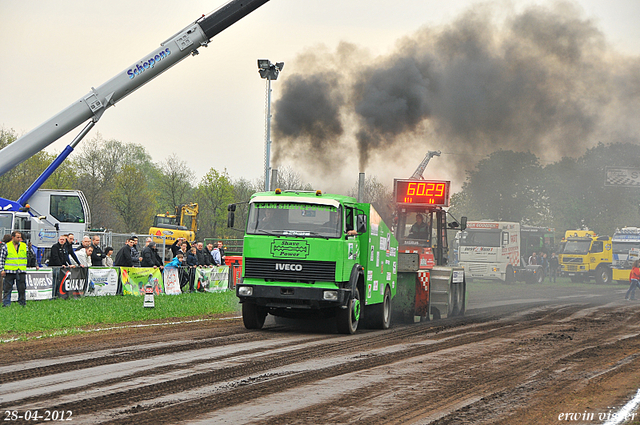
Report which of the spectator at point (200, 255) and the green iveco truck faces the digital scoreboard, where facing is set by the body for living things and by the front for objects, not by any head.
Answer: the spectator

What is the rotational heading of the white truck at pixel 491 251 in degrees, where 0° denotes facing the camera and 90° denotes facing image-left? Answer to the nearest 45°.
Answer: approximately 45°

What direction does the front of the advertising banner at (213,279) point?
toward the camera

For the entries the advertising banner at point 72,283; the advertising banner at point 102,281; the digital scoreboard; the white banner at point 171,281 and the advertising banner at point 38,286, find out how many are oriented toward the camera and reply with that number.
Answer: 5

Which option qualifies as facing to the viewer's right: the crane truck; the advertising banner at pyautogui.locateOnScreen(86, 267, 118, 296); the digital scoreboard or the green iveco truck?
the crane truck

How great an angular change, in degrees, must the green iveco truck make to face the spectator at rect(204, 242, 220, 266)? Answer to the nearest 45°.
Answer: approximately 135° to its right

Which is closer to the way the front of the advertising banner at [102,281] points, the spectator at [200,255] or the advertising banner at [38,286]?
the advertising banner

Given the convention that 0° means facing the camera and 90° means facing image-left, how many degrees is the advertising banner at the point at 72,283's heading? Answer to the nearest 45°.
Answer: approximately 0°

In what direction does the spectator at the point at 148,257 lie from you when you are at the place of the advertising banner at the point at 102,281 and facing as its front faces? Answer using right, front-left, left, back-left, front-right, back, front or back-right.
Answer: back-left

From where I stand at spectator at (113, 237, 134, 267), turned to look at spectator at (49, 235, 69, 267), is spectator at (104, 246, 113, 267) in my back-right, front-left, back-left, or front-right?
front-right

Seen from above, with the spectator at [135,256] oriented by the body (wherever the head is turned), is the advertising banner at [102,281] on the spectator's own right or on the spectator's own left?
on the spectator's own right

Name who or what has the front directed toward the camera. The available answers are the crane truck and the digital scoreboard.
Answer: the digital scoreboard

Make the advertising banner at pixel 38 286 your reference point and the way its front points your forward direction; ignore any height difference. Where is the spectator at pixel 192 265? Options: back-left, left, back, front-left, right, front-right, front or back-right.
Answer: back-left
